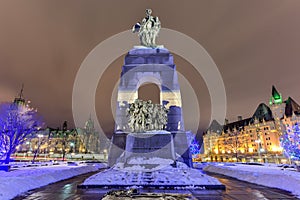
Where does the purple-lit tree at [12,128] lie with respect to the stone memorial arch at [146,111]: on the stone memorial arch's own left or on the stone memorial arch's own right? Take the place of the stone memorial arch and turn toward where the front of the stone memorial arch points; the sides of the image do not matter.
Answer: on the stone memorial arch's own right

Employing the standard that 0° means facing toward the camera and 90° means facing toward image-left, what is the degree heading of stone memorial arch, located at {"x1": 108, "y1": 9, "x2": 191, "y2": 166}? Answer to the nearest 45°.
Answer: approximately 0°
